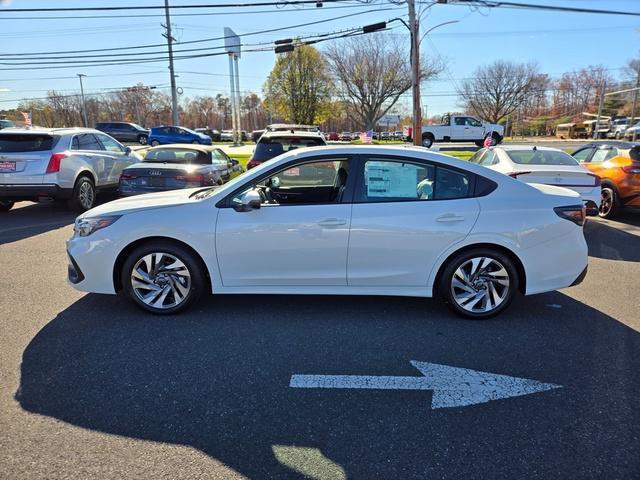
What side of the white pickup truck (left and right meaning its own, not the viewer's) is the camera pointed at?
right

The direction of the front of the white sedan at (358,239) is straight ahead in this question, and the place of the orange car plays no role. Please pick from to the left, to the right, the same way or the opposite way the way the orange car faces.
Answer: to the right

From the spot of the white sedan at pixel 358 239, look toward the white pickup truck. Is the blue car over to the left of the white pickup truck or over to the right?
left

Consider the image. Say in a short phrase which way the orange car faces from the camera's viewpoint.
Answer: facing away from the viewer and to the left of the viewer

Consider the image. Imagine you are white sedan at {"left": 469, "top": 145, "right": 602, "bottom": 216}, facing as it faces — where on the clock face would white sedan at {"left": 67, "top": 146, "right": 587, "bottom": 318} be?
white sedan at {"left": 67, "top": 146, "right": 587, "bottom": 318} is roughly at 8 o'clock from white sedan at {"left": 469, "top": 145, "right": 602, "bottom": 216}.

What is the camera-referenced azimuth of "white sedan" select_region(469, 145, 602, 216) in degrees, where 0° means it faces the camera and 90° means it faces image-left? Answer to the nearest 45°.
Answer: approximately 135°

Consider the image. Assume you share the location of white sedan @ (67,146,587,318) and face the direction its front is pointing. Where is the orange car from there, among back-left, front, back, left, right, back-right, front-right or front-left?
back-right

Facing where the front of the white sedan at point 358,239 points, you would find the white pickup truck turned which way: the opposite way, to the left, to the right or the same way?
the opposite way

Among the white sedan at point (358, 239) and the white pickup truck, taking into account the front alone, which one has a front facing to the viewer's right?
the white pickup truck

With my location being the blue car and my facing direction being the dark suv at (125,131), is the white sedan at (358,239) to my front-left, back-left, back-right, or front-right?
back-left

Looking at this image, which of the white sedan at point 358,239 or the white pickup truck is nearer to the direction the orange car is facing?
the white pickup truck

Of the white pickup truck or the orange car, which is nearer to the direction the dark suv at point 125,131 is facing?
the white pickup truck

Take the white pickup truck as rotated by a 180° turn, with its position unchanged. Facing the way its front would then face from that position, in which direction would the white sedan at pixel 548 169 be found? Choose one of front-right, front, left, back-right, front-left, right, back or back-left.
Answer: left

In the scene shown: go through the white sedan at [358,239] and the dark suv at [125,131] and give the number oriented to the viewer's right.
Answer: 1

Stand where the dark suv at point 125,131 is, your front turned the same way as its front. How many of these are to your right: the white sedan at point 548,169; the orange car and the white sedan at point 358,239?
3

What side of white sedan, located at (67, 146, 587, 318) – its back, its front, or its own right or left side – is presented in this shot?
left

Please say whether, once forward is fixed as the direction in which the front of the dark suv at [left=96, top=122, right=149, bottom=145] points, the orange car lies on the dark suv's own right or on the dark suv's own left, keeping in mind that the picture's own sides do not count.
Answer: on the dark suv's own right
